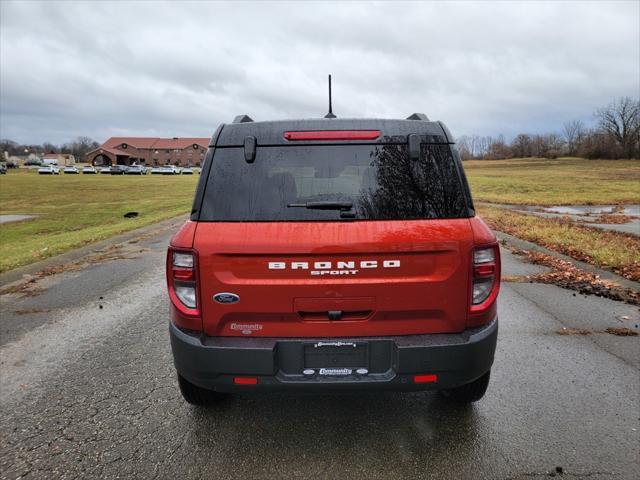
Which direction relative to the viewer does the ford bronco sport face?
away from the camera
